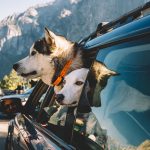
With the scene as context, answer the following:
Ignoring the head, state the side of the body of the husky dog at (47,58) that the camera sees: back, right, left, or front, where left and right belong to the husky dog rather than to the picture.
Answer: left
